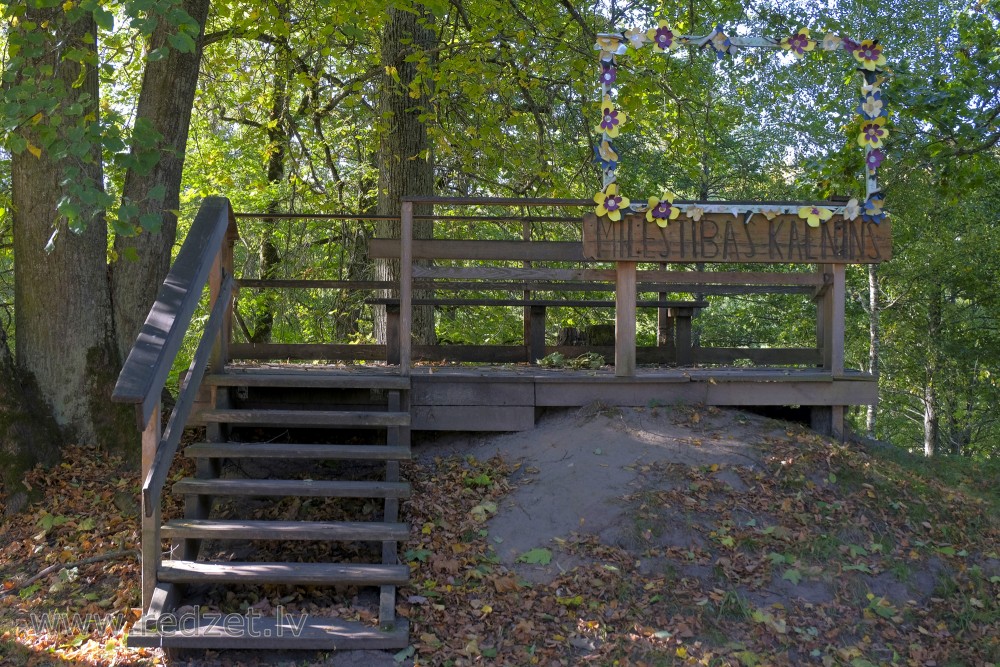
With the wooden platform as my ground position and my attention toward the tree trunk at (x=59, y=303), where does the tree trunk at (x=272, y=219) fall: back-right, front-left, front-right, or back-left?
front-right

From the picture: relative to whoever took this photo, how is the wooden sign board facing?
facing the viewer

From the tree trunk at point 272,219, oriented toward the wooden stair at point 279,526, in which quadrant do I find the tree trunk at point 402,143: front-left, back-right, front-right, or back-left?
front-left

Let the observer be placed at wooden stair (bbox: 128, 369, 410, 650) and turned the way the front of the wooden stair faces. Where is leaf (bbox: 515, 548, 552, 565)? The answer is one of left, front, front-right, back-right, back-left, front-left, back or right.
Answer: left

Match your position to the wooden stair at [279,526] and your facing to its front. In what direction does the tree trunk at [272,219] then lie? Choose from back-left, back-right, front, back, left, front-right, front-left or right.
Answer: back

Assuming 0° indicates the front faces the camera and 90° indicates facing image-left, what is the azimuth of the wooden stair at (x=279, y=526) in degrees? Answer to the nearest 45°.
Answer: approximately 0°

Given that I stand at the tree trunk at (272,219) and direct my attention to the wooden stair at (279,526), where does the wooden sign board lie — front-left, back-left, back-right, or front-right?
front-left

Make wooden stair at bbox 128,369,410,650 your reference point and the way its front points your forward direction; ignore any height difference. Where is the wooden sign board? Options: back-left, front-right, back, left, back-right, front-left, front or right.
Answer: left

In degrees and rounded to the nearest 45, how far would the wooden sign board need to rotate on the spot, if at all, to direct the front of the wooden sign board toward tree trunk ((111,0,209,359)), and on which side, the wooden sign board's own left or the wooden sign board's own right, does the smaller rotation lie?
approximately 90° to the wooden sign board's own right

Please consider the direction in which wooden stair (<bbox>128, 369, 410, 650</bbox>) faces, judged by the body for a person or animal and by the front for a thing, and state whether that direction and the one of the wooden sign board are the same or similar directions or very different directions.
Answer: same or similar directions

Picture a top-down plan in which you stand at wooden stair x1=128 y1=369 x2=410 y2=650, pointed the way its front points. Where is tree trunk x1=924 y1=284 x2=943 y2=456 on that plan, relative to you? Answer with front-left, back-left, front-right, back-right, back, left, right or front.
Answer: back-left

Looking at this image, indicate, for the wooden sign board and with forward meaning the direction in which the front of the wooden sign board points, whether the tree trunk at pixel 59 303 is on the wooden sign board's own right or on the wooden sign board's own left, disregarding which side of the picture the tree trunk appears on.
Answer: on the wooden sign board's own right

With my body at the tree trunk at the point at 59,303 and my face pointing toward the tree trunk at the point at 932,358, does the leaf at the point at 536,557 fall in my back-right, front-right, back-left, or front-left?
front-right

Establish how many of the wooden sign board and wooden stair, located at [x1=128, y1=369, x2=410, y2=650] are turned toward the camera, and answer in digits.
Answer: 2

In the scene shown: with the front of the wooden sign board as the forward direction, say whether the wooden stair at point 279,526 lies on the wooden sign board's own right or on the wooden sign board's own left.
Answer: on the wooden sign board's own right
